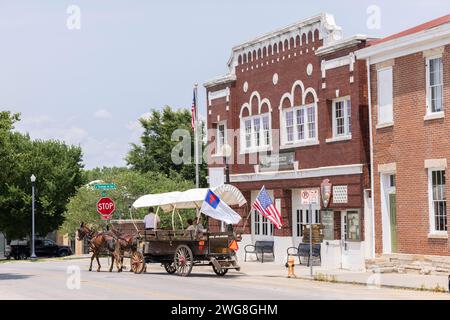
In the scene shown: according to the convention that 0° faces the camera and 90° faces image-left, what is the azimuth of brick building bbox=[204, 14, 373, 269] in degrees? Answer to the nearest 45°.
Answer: approximately 45°

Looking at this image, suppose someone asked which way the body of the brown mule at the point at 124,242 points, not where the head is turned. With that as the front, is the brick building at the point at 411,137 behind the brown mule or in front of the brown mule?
behind

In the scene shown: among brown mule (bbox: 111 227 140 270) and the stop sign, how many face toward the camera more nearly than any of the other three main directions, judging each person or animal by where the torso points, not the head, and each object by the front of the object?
1

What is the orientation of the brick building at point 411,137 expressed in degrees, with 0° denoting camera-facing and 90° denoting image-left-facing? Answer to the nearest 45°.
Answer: approximately 45°

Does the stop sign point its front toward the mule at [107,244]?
yes

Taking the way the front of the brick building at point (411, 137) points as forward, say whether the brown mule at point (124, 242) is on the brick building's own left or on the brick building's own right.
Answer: on the brick building's own right

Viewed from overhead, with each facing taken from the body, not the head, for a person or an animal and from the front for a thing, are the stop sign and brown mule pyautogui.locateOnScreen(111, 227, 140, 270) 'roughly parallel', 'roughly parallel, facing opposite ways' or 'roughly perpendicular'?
roughly perpendicular

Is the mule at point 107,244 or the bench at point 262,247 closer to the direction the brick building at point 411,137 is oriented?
the mule

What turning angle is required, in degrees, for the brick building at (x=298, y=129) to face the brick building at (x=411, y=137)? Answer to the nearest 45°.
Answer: approximately 90° to its left

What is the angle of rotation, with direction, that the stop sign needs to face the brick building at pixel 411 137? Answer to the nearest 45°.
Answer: approximately 45° to its left

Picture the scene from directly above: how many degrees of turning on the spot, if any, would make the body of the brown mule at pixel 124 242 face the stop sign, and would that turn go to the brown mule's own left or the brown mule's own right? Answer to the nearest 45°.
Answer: approximately 90° to the brown mule's own right

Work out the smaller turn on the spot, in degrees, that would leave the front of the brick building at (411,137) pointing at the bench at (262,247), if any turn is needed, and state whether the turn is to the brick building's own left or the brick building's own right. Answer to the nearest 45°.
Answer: approximately 90° to the brick building's own right

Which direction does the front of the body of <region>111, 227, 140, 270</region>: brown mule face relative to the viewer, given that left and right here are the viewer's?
facing to the left of the viewer
